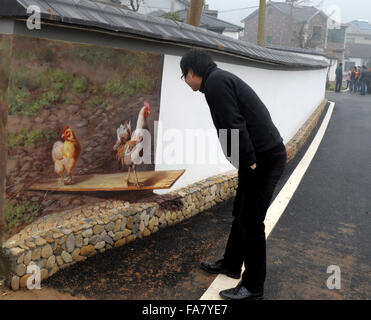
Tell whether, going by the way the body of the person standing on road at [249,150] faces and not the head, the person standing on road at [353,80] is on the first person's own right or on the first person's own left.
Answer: on the first person's own right

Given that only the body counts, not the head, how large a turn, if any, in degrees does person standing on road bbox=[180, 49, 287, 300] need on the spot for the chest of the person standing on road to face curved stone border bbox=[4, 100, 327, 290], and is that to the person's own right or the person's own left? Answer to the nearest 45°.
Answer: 0° — they already face it

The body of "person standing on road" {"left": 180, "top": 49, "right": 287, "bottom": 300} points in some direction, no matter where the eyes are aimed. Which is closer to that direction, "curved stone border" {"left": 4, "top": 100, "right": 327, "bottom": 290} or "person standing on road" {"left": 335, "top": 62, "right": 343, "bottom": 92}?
the curved stone border

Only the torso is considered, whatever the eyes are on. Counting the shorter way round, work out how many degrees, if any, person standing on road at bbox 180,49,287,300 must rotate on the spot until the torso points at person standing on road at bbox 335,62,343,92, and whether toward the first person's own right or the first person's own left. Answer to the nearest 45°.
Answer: approximately 90° to the first person's own right

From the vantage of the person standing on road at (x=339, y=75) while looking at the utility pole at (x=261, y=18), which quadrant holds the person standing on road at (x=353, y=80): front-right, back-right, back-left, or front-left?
back-left

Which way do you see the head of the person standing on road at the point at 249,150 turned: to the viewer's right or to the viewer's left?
to the viewer's left

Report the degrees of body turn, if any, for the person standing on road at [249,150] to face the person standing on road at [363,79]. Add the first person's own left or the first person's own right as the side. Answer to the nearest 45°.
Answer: approximately 90° to the first person's own right

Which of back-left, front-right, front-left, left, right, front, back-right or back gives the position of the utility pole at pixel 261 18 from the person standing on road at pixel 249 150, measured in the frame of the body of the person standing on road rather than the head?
right

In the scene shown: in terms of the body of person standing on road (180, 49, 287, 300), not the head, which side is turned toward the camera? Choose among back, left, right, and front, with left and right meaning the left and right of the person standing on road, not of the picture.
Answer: left
